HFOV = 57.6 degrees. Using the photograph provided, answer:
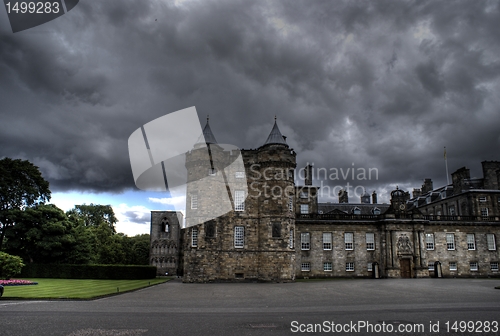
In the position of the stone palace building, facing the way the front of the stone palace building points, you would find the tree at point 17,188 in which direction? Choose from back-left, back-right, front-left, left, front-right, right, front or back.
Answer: right

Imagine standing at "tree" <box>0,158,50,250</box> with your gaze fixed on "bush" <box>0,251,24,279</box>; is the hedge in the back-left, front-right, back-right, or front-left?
front-left

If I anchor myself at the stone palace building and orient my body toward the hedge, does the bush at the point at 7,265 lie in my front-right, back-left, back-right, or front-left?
front-left

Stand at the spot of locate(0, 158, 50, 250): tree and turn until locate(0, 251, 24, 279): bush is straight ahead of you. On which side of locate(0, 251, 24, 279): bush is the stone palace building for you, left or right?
left

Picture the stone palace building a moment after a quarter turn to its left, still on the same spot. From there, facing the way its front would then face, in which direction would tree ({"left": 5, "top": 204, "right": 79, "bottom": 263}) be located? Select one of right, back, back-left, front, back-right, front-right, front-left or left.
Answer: back

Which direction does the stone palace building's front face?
toward the camera

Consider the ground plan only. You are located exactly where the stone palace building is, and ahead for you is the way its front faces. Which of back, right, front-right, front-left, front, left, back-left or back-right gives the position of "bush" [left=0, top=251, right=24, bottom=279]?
front-right

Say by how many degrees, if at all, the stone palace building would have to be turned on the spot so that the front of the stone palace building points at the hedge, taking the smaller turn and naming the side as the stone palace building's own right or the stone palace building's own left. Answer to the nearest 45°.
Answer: approximately 90° to the stone palace building's own right
